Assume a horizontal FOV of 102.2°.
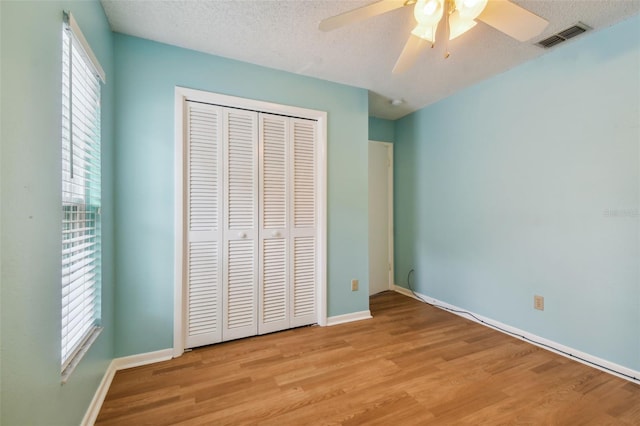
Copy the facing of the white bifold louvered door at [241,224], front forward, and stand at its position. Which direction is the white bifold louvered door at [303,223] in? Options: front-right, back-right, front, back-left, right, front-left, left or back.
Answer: left

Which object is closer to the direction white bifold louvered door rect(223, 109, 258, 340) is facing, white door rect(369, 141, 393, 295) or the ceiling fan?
the ceiling fan

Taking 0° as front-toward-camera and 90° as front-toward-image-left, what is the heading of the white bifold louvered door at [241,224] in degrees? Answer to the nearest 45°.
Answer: approximately 0°

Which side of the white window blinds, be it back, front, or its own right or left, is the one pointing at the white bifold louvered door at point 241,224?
front

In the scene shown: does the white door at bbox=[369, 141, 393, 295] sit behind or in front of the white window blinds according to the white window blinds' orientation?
in front

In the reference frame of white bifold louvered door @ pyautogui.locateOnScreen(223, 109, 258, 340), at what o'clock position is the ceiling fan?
The ceiling fan is roughly at 11 o'clock from the white bifold louvered door.

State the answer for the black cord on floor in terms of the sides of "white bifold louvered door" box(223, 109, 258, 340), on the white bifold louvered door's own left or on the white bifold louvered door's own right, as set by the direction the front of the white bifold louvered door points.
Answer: on the white bifold louvered door's own left

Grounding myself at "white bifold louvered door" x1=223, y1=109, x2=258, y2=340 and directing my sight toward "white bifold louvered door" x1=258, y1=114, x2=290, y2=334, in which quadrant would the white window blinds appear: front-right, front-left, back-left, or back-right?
back-right

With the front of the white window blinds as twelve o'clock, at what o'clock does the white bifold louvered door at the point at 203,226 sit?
The white bifold louvered door is roughly at 11 o'clock from the white window blinds.

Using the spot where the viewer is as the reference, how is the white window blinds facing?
facing to the right of the viewer

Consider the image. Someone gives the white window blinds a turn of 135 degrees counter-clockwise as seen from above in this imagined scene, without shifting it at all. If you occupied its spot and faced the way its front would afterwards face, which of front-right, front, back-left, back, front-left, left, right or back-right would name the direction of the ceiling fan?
back

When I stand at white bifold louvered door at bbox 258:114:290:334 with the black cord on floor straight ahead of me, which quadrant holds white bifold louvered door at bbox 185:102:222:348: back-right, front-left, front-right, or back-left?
back-right

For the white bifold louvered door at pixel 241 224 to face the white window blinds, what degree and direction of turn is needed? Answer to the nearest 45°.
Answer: approximately 45° to its right

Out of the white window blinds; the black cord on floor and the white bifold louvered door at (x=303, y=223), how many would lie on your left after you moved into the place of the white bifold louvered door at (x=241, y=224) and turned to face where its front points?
2

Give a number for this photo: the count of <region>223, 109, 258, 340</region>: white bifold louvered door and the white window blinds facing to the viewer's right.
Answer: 1

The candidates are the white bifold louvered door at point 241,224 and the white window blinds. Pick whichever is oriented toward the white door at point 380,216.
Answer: the white window blinds
